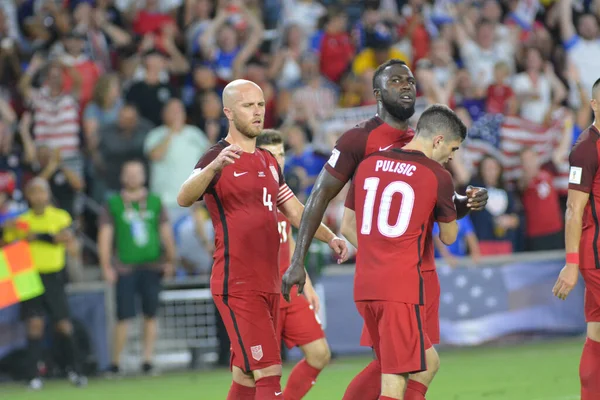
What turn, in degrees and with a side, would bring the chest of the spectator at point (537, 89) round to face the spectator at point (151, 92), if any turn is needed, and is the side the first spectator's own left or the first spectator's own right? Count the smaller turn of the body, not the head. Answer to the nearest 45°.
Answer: approximately 45° to the first spectator's own right

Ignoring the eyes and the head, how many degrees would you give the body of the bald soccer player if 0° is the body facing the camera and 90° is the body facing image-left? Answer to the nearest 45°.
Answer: approximately 315°

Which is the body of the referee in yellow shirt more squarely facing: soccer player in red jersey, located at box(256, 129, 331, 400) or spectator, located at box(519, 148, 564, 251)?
the soccer player in red jersey

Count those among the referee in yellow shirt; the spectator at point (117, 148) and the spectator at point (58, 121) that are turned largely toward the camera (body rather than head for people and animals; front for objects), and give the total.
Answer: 3

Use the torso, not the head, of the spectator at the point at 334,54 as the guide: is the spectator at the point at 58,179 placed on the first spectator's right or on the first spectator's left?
on the first spectator's right

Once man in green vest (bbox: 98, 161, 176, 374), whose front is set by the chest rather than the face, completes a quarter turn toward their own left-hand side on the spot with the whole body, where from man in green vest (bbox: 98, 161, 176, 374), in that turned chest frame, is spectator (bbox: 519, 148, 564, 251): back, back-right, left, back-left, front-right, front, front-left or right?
front

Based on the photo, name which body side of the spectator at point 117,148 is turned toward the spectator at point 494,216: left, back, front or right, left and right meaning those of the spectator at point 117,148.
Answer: left

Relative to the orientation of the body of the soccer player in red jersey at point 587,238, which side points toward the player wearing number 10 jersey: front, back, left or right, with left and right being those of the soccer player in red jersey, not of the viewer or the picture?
right

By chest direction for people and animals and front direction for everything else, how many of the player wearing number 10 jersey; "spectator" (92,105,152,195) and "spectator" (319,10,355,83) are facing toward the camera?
2

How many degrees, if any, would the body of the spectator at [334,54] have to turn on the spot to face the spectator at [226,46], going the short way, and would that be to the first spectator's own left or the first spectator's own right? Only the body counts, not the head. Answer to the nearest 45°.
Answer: approximately 90° to the first spectator's own right

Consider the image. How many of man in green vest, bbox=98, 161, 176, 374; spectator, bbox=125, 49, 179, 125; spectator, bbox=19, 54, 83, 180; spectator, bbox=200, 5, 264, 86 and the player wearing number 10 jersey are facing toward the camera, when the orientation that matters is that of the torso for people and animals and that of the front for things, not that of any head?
4

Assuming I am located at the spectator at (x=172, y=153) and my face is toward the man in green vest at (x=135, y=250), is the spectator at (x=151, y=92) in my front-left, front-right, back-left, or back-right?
back-right
